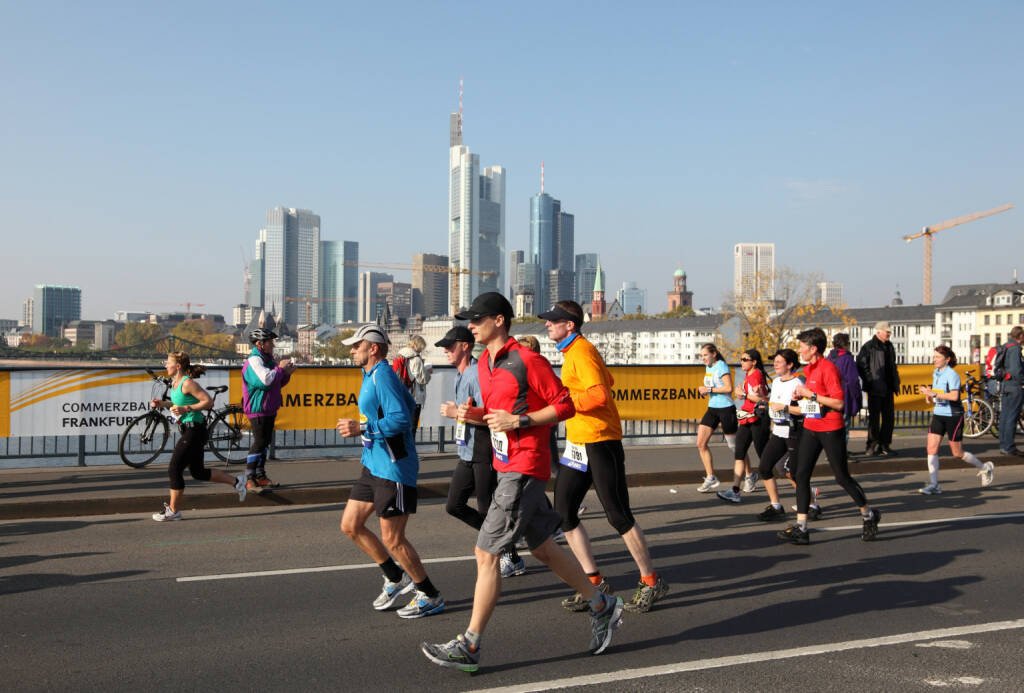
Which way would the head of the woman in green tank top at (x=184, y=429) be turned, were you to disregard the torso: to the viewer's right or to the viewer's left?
to the viewer's left

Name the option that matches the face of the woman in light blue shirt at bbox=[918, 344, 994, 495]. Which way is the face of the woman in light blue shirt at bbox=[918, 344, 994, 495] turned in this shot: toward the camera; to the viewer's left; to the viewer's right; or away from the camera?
to the viewer's left

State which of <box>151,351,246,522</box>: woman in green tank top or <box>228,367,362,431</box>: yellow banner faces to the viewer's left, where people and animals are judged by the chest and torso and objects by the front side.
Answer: the woman in green tank top

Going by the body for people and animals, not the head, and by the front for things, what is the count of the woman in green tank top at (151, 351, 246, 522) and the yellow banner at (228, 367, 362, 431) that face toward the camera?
1

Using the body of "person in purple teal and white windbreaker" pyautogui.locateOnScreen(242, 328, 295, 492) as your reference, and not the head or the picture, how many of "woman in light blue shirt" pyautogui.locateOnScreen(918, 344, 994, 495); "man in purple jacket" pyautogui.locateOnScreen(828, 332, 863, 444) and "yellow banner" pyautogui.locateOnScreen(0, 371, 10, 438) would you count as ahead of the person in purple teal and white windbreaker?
2

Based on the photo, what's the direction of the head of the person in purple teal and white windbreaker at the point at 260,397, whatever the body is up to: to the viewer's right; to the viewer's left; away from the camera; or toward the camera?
to the viewer's right

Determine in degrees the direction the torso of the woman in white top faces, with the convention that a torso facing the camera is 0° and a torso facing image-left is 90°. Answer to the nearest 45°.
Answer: approximately 45°

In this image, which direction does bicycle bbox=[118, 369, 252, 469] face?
to the viewer's left

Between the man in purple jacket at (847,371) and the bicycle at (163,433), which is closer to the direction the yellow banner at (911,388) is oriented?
the man in purple jacket

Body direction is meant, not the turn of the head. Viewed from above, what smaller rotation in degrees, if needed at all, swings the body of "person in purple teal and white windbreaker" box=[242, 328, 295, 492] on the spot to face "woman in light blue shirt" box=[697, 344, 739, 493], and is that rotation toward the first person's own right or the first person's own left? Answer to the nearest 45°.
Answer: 0° — they already face them

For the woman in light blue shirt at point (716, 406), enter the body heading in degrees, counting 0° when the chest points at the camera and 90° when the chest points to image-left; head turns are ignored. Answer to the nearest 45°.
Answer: approximately 45°
